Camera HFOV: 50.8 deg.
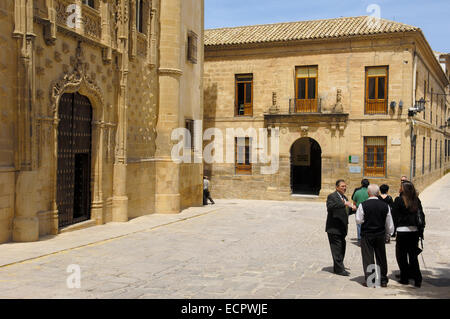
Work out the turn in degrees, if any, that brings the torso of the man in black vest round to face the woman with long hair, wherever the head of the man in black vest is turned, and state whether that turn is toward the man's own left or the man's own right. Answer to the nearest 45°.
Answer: approximately 45° to the man's own right

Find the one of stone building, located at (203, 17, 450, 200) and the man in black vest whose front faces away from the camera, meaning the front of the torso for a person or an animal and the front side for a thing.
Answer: the man in black vest

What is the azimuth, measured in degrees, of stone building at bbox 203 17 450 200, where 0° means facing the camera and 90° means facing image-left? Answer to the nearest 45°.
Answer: approximately 0°

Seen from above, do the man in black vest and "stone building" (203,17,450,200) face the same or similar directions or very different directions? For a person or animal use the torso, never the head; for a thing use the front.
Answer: very different directions

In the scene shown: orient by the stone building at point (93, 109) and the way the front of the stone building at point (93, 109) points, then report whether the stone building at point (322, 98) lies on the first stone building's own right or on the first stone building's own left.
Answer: on the first stone building's own left

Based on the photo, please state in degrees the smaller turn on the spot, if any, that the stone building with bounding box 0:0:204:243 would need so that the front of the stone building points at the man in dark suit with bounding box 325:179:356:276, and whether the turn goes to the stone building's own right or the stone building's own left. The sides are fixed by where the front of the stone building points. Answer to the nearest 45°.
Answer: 0° — it already faces them

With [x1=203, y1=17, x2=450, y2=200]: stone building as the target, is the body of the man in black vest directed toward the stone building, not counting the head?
yes

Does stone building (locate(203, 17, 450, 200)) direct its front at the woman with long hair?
yes

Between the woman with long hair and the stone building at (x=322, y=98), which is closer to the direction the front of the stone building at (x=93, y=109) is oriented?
the woman with long hair

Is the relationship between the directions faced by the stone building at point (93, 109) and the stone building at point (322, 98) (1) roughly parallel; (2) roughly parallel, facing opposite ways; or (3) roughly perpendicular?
roughly perpendicular

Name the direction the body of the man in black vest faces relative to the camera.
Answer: away from the camera

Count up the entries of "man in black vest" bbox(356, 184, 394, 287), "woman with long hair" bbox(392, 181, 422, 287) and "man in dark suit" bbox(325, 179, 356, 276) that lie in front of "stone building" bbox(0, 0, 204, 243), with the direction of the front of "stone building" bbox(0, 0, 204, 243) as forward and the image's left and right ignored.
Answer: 3

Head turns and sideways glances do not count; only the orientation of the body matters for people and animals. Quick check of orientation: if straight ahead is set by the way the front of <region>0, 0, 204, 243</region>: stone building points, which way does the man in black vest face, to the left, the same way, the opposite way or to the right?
to the left

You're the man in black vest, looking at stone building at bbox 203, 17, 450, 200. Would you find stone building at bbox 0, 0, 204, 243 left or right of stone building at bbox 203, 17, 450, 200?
left

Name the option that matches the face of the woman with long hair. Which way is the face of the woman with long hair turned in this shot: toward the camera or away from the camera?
away from the camera

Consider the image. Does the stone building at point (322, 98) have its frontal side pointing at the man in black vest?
yes
